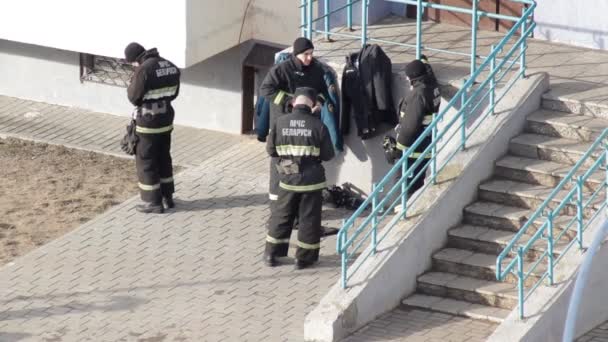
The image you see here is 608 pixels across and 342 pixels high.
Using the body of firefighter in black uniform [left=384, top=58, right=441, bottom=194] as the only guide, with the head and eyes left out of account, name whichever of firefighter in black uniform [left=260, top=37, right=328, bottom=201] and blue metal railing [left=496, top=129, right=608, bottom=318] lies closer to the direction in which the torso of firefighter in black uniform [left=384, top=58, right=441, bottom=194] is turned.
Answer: the firefighter in black uniform

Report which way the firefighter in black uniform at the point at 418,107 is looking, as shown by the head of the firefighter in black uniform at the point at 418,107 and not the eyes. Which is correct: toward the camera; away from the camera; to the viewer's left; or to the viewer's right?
to the viewer's left

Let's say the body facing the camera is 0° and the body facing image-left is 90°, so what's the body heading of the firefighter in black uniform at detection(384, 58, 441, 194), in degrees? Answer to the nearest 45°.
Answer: approximately 90°

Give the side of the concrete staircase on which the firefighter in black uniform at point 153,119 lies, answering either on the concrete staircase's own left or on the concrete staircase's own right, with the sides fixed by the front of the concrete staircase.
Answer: on the concrete staircase's own right

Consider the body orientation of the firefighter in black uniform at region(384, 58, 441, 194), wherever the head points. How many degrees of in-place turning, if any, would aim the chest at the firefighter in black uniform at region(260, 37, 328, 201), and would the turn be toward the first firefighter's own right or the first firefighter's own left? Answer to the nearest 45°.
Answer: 0° — they already face them

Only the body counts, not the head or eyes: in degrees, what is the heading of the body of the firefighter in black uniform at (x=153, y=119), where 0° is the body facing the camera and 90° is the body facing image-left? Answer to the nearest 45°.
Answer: approximately 135°

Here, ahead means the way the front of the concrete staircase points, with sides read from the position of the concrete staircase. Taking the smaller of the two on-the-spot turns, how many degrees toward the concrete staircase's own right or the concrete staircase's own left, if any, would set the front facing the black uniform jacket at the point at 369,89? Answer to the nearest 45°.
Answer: approximately 90° to the concrete staircase's own right

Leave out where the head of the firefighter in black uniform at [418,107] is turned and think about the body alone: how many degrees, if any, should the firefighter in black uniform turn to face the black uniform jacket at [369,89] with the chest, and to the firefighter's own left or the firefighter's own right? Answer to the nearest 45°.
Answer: approximately 45° to the firefighter's own right

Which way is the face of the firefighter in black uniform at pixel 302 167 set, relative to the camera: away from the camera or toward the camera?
away from the camera
